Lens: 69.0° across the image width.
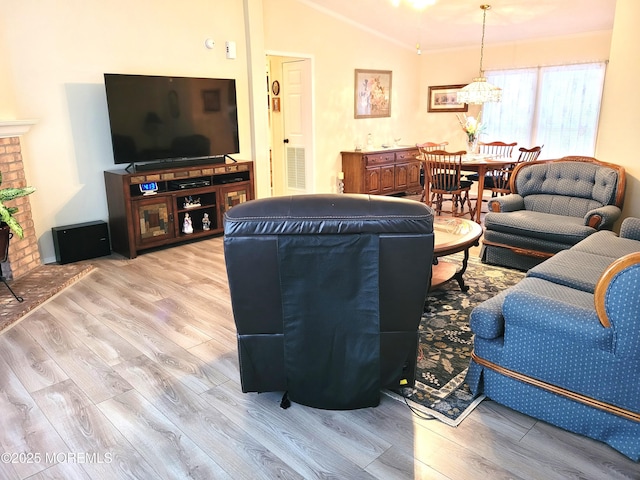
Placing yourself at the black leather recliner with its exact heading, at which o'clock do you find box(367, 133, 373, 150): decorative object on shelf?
The decorative object on shelf is roughly at 12 o'clock from the black leather recliner.

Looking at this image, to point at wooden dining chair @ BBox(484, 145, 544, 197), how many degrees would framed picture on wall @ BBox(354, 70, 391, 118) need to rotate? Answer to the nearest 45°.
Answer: approximately 45° to its left

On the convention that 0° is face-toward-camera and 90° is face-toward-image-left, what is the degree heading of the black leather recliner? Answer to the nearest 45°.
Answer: approximately 180°

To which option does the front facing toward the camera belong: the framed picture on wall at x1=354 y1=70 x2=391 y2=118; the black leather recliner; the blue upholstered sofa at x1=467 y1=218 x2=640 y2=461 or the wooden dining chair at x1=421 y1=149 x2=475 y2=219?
the framed picture on wall

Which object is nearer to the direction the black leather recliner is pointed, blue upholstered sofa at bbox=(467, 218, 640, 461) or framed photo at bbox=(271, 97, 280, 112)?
the framed photo

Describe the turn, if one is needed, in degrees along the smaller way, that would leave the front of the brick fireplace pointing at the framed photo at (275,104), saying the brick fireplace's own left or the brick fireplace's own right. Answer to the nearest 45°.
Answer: approximately 90° to the brick fireplace's own left

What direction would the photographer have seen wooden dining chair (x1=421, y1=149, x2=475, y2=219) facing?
facing away from the viewer and to the right of the viewer

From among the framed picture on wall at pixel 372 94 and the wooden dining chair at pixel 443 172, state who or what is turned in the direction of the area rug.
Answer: the framed picture on wall

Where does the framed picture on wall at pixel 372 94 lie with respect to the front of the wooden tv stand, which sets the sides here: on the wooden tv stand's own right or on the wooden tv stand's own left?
on the wooden tv stand's own left

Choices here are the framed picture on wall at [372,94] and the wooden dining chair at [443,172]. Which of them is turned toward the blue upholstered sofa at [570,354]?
the framed picture on wall

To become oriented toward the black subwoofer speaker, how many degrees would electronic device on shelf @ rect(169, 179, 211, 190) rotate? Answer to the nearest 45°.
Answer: approximately 135° to its right

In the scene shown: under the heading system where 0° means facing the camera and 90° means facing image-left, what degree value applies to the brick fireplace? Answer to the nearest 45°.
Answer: approximately 315°

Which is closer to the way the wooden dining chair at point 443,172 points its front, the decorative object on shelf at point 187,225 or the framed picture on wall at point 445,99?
the framed picture on wall

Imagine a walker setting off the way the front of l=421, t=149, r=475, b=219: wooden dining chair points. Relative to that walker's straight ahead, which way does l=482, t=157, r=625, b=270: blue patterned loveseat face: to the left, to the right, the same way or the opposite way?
the opposite way
